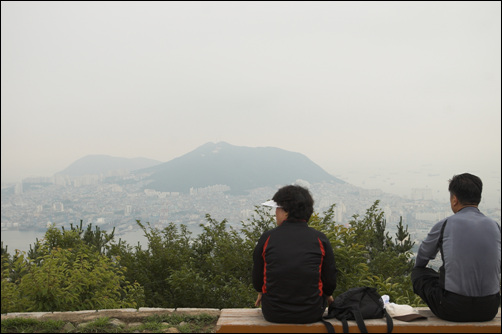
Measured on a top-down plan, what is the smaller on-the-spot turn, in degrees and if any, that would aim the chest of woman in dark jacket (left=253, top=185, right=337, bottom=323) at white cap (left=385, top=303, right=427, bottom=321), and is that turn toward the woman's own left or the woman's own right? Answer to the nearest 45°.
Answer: approximately 90° to the woman's own right

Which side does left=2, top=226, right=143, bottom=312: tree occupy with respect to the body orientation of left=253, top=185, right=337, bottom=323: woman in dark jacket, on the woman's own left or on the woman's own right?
on the woman's own left

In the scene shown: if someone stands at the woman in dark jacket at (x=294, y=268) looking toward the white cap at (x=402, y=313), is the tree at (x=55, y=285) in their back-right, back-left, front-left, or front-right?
back-left

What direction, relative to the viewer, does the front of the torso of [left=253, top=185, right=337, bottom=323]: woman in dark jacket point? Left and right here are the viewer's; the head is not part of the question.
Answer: facing away from the viewer

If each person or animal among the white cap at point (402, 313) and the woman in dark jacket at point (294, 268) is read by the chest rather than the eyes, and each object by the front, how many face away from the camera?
1

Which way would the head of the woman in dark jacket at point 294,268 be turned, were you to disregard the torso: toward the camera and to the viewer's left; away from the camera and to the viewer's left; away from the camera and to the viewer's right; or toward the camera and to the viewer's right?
away from the camera and to the viewer's left
